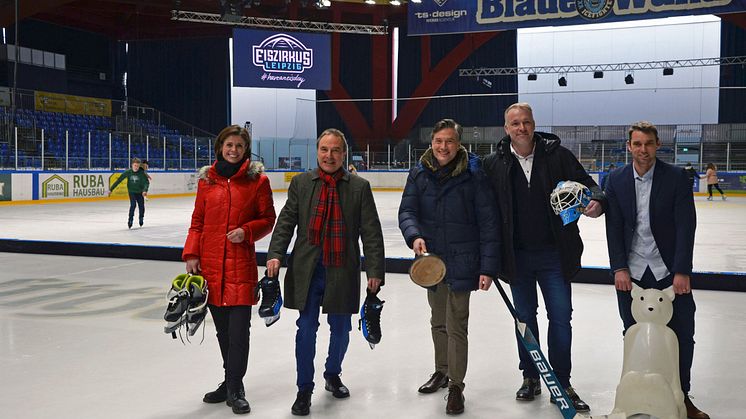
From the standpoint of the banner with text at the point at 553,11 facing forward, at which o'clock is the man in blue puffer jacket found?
The man in blue puffer jacket is roughly at 12 o'clock from the banner with text.

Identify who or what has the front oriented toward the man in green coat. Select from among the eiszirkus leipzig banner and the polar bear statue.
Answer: the eiszirkus leipzig banner

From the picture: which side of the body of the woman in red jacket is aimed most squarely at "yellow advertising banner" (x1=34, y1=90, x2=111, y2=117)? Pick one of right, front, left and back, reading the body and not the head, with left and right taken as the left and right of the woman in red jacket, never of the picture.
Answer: back

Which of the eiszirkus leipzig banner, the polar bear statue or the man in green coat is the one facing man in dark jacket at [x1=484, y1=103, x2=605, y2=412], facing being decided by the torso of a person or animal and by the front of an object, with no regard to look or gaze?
the eiszirkus leipzig banner

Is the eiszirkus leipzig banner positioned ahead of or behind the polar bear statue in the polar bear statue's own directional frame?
behind

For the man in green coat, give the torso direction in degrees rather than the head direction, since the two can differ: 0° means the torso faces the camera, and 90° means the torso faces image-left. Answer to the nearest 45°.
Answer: approximately 0°

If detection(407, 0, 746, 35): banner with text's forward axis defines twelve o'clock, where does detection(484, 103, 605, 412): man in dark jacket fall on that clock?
The man in dark jacket is roughly at 12 o'clock from the banner with text.
